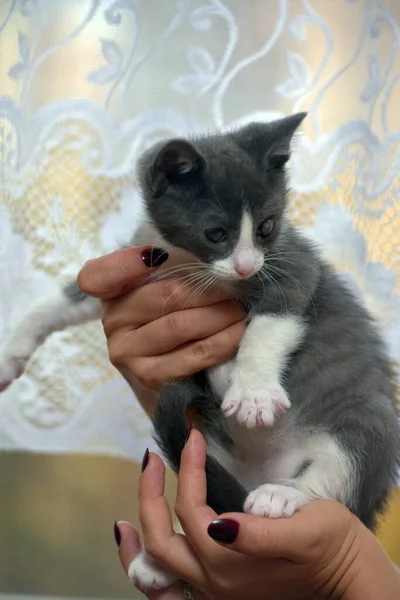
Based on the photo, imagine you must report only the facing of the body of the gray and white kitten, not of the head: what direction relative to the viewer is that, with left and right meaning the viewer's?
facing the viewer and to the left of the viewer
